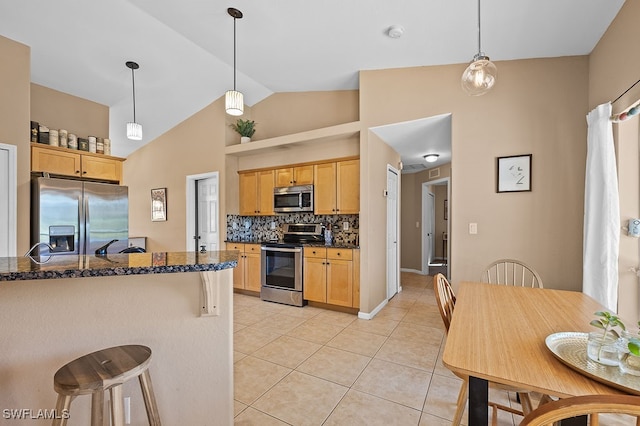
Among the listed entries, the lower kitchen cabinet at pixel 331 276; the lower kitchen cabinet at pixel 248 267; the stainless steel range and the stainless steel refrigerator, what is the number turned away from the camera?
0

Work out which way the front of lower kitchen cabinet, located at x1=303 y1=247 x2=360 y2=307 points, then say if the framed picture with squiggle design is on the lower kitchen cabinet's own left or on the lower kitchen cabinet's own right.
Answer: on the lower kitchen cabinet's own left

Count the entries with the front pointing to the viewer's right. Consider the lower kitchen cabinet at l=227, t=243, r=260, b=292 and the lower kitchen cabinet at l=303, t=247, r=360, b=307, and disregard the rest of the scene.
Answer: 0

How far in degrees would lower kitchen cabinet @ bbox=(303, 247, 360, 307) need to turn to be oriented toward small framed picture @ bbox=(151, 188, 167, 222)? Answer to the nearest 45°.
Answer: approximately 90° to its right

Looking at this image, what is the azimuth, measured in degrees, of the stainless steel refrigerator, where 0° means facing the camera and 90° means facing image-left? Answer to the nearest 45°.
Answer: approximately 315°

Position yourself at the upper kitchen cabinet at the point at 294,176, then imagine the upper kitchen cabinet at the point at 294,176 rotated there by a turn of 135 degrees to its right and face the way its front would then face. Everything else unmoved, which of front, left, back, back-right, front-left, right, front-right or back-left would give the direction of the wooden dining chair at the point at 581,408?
back

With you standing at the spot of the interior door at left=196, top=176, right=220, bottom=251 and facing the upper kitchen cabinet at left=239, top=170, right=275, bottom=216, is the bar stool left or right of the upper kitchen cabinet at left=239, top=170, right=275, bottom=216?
right

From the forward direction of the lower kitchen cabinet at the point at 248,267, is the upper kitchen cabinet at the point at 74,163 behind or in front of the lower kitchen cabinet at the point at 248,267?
in front

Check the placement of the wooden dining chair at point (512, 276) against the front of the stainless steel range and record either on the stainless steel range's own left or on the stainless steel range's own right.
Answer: on the stainless steel range's own left

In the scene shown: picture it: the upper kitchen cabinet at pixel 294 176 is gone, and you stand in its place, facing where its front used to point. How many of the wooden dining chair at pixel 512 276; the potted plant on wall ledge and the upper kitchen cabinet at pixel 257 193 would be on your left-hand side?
1

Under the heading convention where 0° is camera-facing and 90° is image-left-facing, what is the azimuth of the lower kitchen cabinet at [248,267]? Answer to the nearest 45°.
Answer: approximately 45°

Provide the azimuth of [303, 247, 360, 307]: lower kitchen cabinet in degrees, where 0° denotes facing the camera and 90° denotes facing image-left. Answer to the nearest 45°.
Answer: approximately 45°

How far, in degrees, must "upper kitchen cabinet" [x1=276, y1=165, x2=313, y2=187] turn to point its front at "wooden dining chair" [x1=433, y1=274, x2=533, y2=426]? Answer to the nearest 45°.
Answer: approximately 45° to its left

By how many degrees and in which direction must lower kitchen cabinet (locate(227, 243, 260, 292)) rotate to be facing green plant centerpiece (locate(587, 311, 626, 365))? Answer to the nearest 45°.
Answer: approximately 45° to its left

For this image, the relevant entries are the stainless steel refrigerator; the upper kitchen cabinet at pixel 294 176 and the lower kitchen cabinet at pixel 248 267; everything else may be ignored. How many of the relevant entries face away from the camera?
0

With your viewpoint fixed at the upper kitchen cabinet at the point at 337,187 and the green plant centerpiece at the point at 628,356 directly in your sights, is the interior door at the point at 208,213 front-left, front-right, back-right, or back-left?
back-right

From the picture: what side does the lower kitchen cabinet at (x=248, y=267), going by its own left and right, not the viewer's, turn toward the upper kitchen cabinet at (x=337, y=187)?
left
